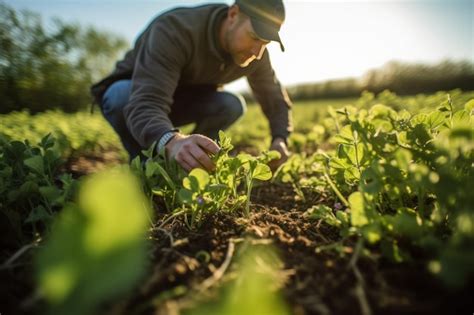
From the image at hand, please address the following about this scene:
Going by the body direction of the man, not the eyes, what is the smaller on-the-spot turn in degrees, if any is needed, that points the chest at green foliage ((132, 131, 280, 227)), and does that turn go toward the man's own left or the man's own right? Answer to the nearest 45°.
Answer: approximately 45° to the man's own right

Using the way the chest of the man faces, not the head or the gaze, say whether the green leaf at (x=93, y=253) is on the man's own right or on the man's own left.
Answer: on the man's own right

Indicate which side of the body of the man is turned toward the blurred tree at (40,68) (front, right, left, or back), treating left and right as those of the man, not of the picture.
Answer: back

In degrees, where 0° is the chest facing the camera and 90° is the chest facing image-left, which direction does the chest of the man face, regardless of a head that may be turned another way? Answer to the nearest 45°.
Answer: approximately 315°

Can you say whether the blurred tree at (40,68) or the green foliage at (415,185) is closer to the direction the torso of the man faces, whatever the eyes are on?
the green foliage
